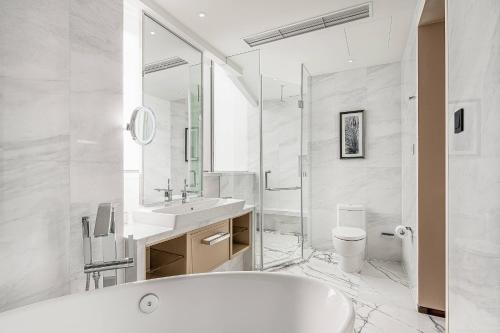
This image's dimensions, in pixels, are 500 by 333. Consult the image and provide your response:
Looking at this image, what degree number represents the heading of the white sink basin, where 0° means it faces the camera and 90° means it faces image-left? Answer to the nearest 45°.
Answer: approximately 315°

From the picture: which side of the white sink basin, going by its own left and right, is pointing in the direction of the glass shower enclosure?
left

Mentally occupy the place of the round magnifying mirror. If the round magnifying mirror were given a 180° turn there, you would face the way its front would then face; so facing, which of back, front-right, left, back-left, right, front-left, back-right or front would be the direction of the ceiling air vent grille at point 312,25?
back-right

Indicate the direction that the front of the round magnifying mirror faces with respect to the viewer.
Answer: facing the viewer and to the right of the viewer

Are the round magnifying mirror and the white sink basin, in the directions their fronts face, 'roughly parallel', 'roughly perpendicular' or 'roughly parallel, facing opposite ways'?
roughly parallel

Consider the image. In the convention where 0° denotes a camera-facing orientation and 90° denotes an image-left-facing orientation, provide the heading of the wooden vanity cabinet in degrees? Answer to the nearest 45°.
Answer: approximately 315°

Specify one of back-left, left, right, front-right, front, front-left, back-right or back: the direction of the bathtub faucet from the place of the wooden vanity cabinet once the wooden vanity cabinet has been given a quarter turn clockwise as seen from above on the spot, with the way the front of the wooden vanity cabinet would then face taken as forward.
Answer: front

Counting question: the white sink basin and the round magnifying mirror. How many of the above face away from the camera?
0

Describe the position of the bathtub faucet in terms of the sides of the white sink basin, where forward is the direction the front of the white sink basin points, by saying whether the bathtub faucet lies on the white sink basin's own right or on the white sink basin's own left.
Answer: on the white sink basin's own right

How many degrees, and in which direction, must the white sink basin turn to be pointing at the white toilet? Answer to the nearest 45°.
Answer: approximately 45° to its left
